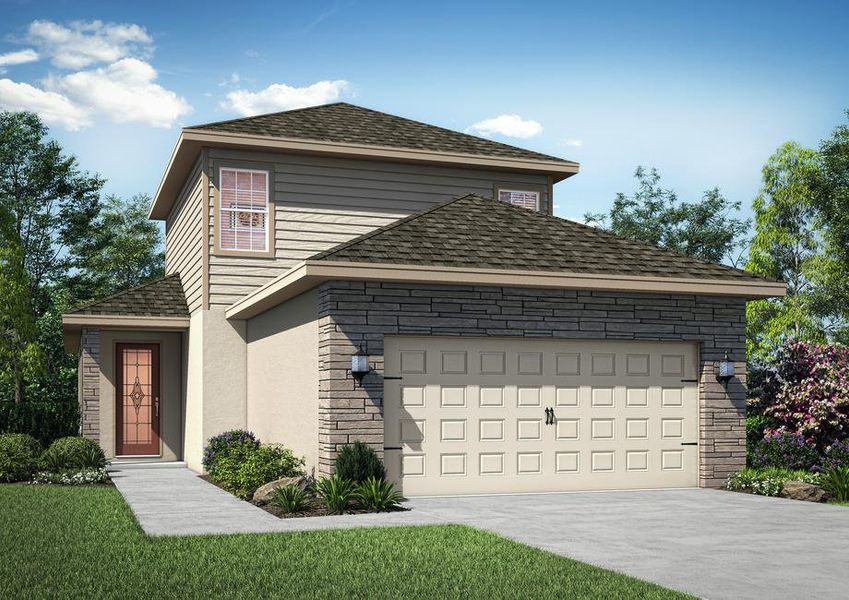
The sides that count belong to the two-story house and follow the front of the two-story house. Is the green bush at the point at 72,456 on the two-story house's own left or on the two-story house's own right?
on the two-story house's own right

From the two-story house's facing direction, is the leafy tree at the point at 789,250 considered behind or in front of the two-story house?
behind

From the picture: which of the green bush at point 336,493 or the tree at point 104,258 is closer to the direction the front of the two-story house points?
the green bush

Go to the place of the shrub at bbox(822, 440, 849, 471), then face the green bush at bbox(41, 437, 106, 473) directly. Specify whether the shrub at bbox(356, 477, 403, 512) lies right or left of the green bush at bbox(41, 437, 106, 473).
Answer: left

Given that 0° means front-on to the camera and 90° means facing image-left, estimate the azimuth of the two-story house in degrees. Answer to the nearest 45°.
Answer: approximately 0°

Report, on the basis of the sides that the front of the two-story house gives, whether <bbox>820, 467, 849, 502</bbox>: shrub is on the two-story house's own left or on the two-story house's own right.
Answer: on the two-story house's own left

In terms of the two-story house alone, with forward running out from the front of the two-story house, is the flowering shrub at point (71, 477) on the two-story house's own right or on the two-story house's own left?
on the two-story house's own right

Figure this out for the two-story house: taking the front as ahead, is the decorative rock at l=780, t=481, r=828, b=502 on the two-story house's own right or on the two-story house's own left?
on the two-story house's own left

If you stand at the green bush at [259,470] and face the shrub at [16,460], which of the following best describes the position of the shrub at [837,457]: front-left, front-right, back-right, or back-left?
back-right

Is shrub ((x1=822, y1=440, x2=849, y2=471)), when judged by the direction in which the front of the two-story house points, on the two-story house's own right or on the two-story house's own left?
on the two-story house's own left

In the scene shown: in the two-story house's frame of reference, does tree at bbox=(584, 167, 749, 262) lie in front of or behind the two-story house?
behind
